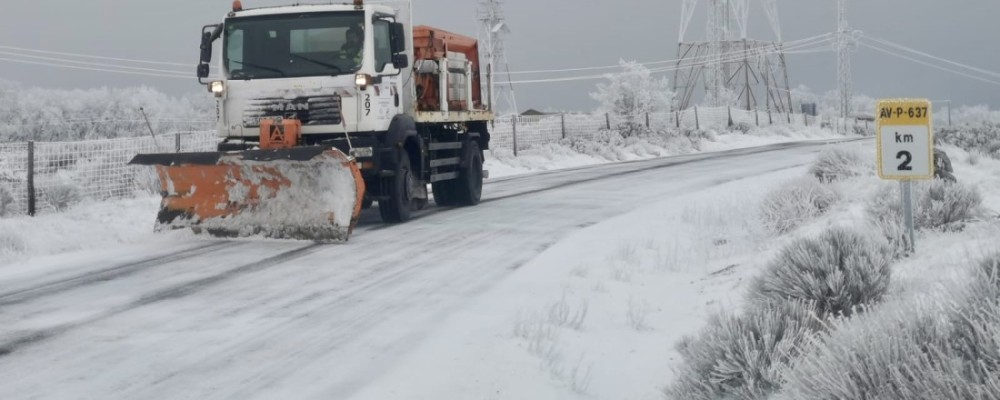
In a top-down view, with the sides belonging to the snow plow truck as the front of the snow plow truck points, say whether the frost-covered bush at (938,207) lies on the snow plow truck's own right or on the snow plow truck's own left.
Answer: on the snow plow truck's own left

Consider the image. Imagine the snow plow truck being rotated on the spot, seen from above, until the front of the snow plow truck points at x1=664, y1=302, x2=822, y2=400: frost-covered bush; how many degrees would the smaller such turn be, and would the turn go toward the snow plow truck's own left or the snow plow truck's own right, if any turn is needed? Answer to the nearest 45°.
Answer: approximately 45° to the snow plow truck's own left

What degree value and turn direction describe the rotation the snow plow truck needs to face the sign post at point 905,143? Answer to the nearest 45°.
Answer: approximately 90° to its left

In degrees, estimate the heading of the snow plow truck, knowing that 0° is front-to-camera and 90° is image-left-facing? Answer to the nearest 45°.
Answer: approximately 45°

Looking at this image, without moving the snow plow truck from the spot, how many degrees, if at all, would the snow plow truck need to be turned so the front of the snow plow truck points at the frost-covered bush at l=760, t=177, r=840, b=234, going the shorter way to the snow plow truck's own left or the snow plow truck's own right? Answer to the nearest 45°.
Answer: approximately 135° to the snow plow truck's own left

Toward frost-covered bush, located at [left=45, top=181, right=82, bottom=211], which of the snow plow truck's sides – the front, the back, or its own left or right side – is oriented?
right

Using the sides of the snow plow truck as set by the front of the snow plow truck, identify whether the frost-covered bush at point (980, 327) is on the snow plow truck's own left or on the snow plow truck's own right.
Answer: on the snow plow truck's own left

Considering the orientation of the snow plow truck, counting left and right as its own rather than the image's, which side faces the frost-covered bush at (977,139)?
back

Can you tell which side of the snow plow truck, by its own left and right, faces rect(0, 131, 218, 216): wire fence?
right

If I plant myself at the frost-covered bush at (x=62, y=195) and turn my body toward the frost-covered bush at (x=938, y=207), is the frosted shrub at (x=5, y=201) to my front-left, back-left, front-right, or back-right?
back-right
